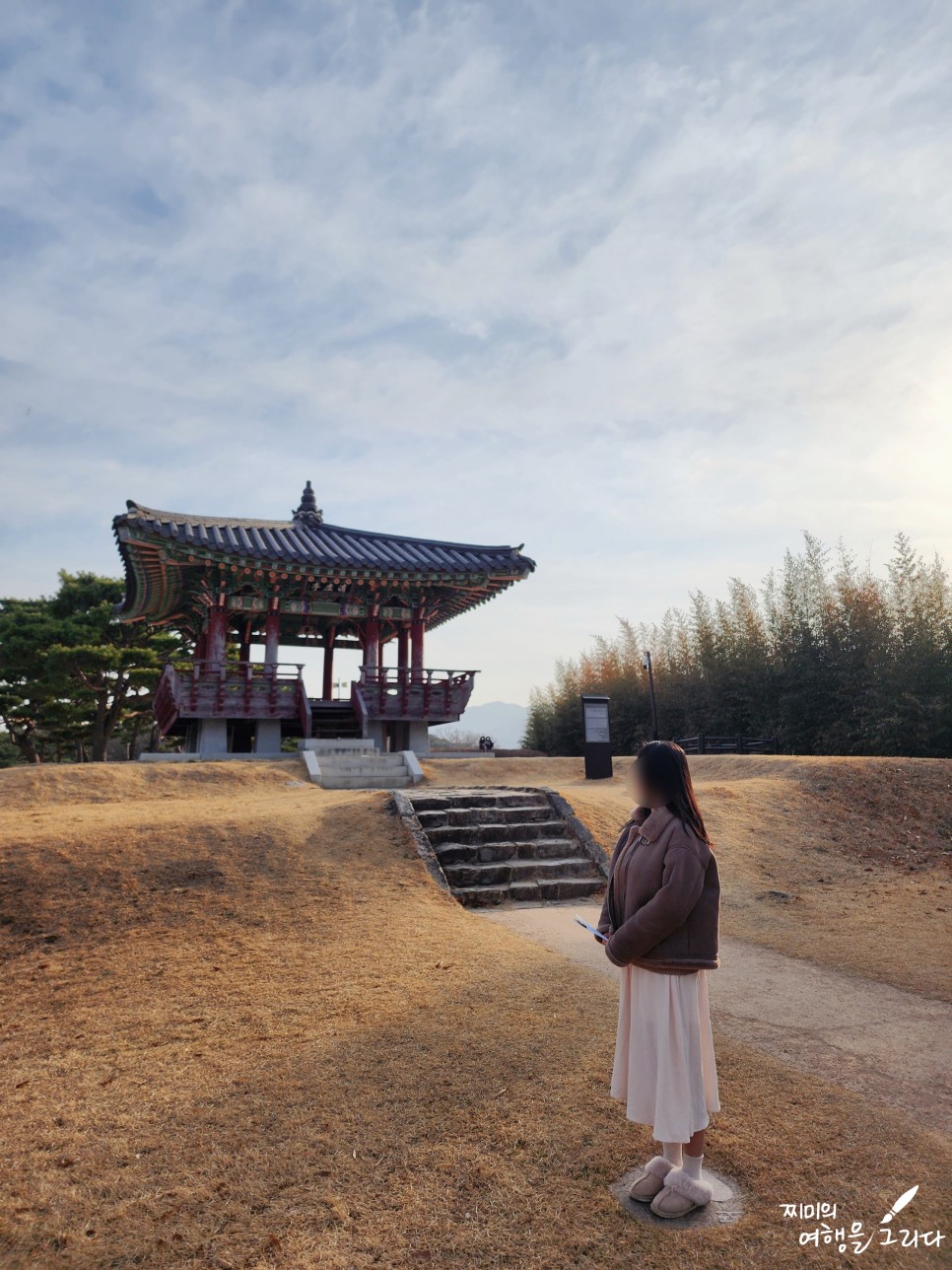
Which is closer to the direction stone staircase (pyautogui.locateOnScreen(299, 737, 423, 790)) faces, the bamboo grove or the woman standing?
the woman standing

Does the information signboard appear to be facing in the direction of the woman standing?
yes

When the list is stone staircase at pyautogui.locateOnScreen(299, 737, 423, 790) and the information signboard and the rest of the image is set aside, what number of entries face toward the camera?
2

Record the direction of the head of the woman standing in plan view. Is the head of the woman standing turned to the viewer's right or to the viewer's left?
to the viewer's left

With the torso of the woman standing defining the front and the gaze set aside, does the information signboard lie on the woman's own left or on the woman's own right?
on the woman's own right

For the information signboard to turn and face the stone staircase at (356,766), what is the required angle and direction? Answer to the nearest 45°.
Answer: approximately 90° to its right

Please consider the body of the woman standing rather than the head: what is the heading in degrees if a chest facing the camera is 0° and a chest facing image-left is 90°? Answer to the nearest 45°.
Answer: approximately 45°

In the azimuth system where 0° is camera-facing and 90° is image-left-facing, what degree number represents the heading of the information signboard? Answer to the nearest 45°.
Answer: approximately 0°

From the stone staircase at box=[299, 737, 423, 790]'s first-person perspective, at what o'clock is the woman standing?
The woman standing is roughly at 12 o'clock from the stone staircase.

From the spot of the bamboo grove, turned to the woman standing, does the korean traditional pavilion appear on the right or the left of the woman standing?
right

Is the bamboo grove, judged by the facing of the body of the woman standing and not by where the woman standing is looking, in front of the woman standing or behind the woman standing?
behind

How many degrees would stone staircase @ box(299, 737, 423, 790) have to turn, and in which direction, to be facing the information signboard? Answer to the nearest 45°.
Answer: approximately 90° to its left
